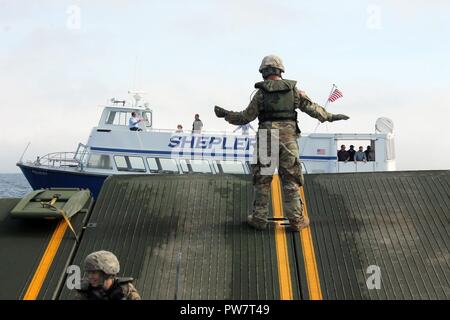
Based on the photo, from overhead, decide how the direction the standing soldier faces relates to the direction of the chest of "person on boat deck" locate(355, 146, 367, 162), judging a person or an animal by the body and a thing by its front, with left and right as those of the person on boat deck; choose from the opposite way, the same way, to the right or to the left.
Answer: the opposite way

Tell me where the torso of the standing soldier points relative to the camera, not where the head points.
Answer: away from the camera

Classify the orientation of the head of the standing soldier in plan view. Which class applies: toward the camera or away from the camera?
away from the camera

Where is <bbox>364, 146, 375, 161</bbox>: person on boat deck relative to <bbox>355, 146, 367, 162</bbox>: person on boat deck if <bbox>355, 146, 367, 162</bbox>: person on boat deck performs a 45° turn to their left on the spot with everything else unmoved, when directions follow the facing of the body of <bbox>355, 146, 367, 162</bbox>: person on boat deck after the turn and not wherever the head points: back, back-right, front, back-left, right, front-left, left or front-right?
left

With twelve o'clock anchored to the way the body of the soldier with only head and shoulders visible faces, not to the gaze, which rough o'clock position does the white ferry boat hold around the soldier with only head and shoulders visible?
The white ferry boat is roughly at 5 o'clock from the soldier with only head and shoulders visible.

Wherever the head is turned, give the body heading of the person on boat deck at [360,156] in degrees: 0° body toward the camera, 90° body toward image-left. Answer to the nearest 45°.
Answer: approximately 0°

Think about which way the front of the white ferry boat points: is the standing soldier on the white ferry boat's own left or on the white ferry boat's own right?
on the white ferry boat's own left

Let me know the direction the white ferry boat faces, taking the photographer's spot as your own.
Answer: facing to the left of the viewer
